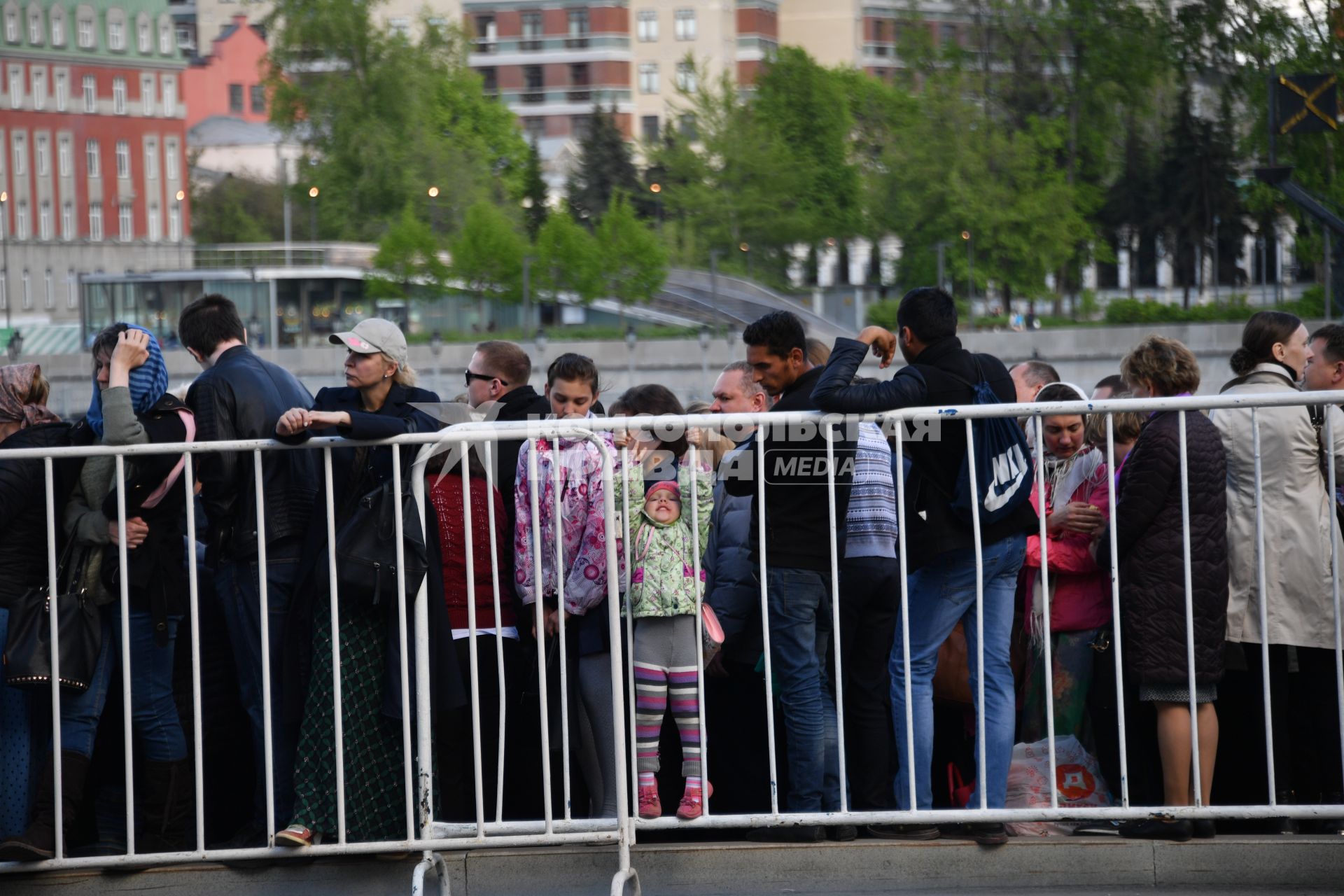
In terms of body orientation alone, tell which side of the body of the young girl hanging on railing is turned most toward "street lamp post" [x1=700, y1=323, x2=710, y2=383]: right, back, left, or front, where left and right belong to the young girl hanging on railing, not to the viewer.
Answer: back

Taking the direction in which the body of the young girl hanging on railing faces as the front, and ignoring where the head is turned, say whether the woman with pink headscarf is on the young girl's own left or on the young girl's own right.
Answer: on the young girl's own right
